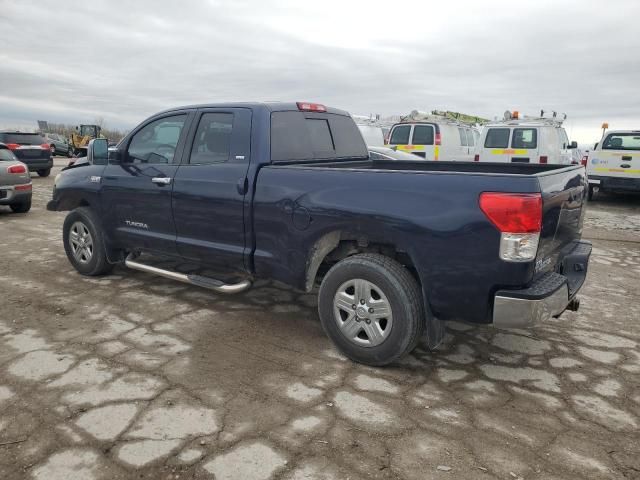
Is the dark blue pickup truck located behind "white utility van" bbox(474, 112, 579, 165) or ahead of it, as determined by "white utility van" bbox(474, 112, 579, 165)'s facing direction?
behind

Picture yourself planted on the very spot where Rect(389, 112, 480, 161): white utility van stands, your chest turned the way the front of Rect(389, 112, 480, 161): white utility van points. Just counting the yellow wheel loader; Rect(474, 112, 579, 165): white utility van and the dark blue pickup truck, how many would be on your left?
1

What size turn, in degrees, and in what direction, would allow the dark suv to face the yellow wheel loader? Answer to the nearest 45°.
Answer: approximately 45° to its right

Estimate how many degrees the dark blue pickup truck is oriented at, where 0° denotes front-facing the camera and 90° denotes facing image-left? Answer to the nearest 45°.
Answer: approximately 135°

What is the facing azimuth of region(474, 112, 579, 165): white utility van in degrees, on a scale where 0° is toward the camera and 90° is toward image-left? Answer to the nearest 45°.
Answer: approximately 225°

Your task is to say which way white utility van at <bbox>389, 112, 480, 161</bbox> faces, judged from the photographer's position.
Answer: facing away from the viewer and to the right of the viewer

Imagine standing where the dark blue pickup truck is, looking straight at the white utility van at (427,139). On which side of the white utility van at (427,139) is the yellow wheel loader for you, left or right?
left

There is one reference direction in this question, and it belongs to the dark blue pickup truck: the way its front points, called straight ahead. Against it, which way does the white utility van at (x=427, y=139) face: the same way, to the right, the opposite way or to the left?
to the right

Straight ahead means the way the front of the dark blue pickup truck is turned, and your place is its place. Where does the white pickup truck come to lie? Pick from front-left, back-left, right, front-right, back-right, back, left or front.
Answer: right

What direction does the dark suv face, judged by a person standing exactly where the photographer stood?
facing away from the viewer and to the left of the viewer

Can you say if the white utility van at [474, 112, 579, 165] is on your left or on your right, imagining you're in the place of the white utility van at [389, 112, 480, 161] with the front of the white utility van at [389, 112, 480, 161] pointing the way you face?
on your right

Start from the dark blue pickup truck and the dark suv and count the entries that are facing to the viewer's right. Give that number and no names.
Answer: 0
